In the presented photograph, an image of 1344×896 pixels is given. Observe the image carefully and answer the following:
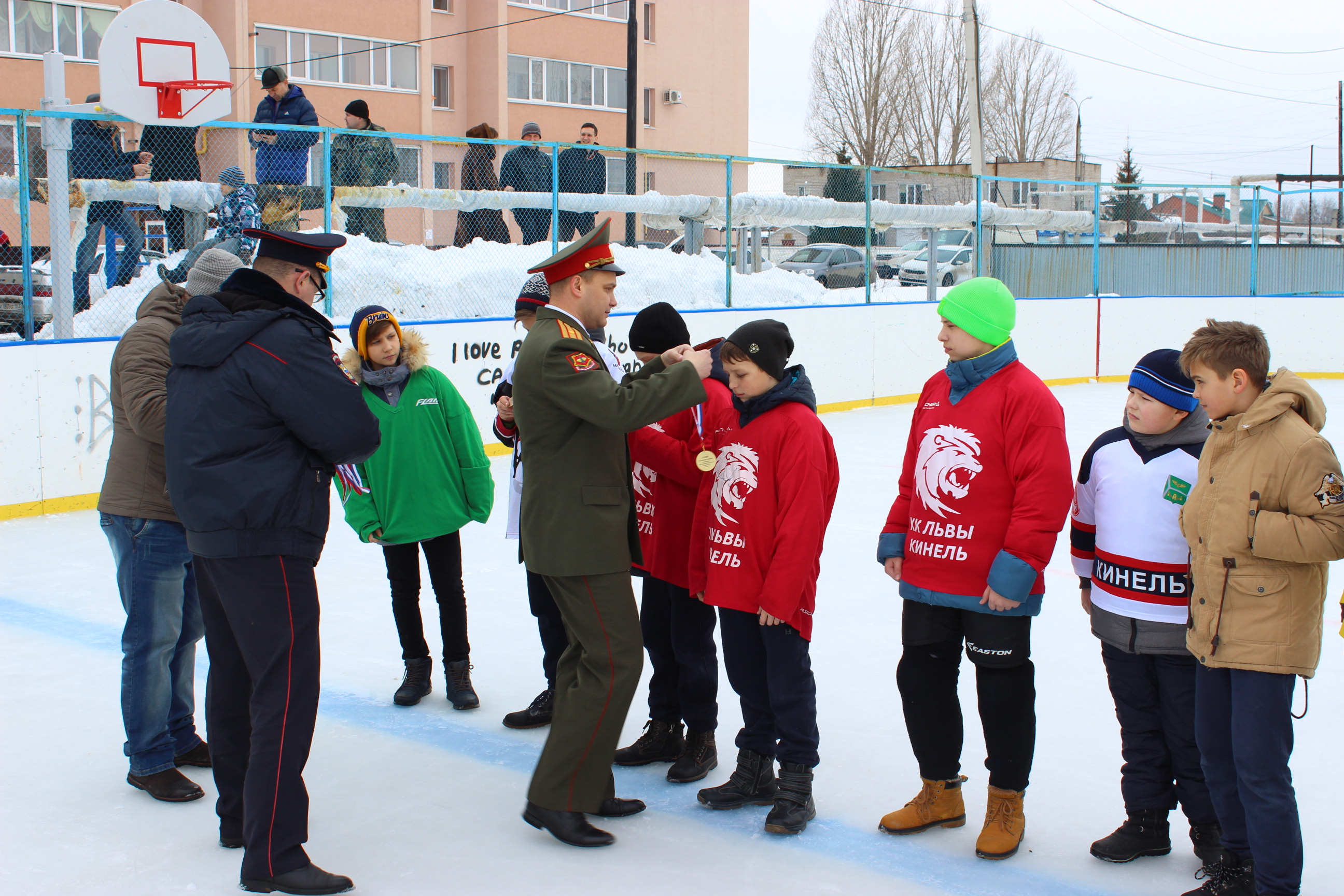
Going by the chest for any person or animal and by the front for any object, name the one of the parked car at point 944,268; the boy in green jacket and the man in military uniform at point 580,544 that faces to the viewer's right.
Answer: the man in military uniform

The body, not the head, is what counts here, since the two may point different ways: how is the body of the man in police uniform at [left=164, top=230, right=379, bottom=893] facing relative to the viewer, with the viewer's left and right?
facing away from the viewer and to the right of the viewer

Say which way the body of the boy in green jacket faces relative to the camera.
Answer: toward the camera

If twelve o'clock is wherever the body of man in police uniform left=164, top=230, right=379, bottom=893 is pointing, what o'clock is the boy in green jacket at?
The boy in green jacket is roughly at 11 o'clock from the man in police uniform.

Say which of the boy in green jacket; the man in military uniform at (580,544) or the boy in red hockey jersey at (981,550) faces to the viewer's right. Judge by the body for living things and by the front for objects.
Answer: the man in military uniform

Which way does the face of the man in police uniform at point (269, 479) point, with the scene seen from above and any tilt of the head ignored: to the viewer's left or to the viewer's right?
to the viewer's right

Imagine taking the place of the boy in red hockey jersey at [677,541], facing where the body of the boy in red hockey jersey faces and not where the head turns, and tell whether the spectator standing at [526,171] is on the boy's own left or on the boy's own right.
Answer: on the boy's own right

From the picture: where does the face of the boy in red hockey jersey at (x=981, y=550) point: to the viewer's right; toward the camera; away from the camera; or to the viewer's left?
to the viewer's left

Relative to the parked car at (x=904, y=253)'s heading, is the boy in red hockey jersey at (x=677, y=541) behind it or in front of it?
in front

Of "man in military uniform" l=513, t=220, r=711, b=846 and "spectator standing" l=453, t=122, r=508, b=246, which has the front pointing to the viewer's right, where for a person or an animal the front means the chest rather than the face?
the man in military uniform

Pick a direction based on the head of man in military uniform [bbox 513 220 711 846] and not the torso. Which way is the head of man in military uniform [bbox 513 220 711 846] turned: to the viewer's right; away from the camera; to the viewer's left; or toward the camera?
to the viewer's right

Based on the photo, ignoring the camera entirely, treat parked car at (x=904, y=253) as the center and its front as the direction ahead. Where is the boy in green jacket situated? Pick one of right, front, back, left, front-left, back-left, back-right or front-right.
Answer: front-left

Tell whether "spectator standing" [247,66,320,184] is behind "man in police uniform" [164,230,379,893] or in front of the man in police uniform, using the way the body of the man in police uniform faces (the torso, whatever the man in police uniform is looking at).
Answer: in front

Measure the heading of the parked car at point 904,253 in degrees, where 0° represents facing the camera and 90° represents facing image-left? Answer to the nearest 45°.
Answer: approximately 45°
